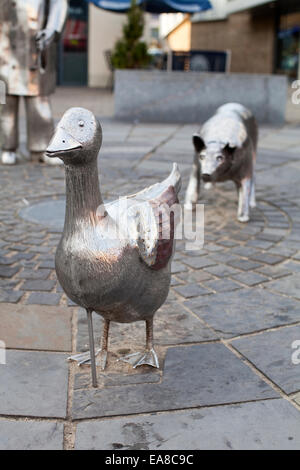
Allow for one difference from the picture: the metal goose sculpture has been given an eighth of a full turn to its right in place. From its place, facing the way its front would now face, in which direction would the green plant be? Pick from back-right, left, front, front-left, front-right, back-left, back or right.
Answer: right

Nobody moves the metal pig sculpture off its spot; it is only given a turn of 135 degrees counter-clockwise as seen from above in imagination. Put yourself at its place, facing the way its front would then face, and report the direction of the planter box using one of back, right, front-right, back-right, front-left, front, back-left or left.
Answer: left

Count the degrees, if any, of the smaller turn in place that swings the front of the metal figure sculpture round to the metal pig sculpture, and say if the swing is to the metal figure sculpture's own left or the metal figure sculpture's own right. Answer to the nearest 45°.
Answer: approximately 45° to the metal figure sculpture's own left

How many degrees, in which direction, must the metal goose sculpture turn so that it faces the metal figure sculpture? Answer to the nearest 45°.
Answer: approximately 135° to its right

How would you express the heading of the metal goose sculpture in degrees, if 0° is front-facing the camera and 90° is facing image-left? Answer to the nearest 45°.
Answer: approximately 45°

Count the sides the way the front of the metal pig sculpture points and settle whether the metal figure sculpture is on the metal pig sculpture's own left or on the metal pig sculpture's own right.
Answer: on the metal pig sculpture's own right

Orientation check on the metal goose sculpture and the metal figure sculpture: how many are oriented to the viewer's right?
0

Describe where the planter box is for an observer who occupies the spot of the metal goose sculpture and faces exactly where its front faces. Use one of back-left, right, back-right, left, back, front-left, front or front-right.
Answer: back-right

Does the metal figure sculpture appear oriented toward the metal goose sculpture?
yes

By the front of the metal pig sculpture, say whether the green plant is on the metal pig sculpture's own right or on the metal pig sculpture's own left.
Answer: on the metal pig sculpture's own right

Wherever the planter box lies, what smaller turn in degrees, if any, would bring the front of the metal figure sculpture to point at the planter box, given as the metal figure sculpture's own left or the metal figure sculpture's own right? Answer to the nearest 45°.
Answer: approximately 135° to the metal figure sculpture's own left
